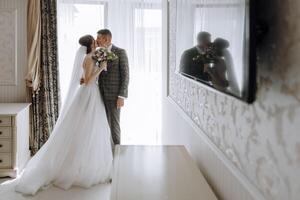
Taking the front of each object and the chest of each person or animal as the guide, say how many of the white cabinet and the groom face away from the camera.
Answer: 0

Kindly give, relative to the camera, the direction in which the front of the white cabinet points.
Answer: facing the viewer

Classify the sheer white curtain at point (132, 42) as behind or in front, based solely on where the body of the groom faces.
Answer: behind

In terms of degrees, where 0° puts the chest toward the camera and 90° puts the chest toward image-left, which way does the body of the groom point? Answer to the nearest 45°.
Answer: approximately 45°

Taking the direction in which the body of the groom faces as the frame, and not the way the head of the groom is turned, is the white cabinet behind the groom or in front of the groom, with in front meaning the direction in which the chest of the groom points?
in front

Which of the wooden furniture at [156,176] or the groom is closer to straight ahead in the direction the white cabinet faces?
the wooden furniture
